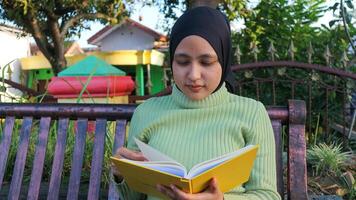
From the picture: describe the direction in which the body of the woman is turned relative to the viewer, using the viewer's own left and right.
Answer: facing the viewer

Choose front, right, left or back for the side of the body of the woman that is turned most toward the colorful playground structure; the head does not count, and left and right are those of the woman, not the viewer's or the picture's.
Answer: back

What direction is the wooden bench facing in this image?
toward the camera

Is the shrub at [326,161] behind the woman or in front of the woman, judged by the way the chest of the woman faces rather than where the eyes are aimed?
behind

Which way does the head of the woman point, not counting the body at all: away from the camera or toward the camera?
toward the camera

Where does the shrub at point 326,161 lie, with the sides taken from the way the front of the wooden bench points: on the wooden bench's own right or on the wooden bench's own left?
on the wooden bench's own left

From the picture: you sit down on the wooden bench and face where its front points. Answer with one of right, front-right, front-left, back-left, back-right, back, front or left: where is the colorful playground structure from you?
back
